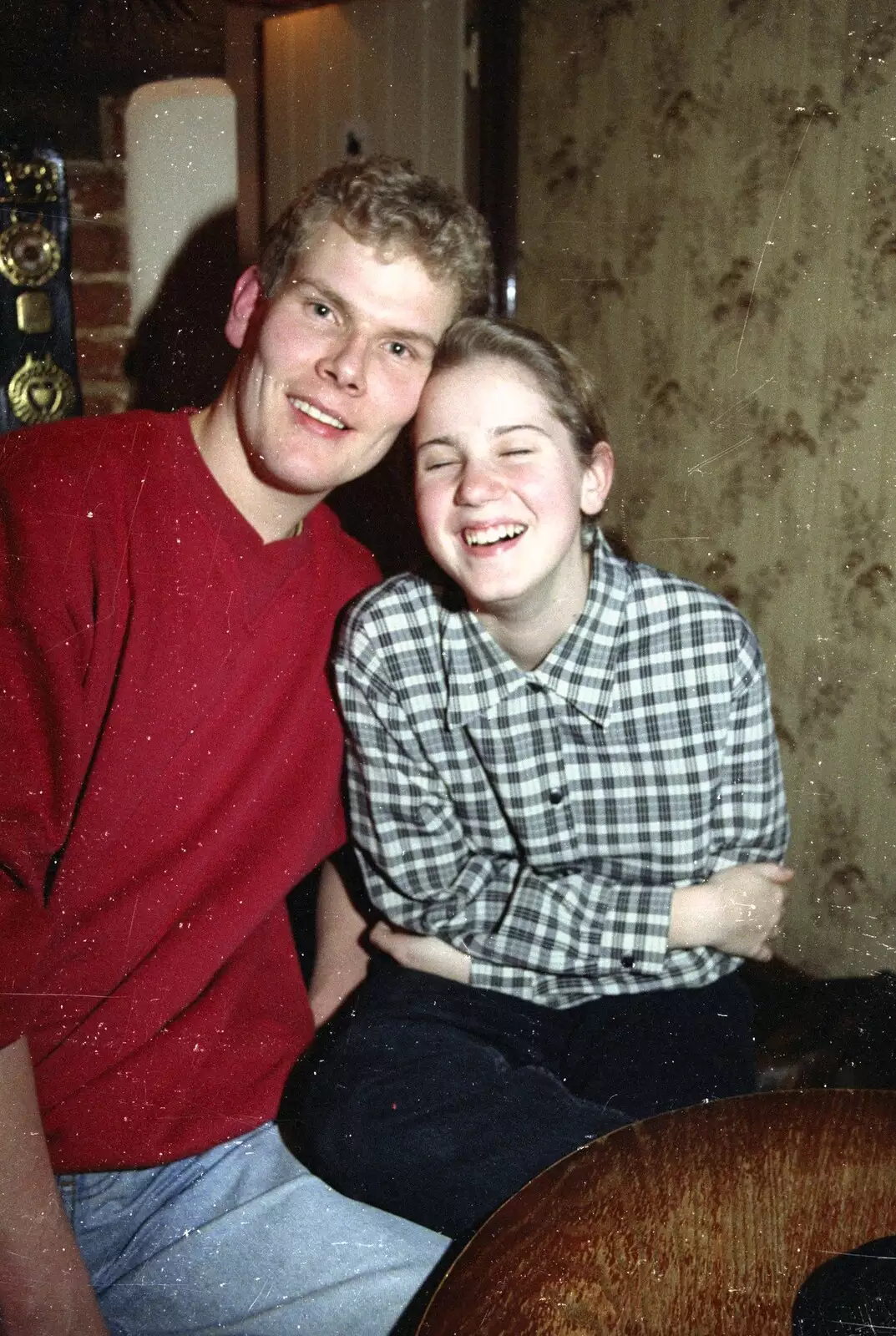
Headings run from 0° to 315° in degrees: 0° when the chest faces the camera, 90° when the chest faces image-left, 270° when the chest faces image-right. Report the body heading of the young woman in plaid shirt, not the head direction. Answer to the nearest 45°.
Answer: approximately 0°

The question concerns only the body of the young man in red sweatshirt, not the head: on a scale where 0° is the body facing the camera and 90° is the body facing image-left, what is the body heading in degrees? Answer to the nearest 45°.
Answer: approximately 315°

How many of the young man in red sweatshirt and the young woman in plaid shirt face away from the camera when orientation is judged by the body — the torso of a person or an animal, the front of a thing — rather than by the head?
0
